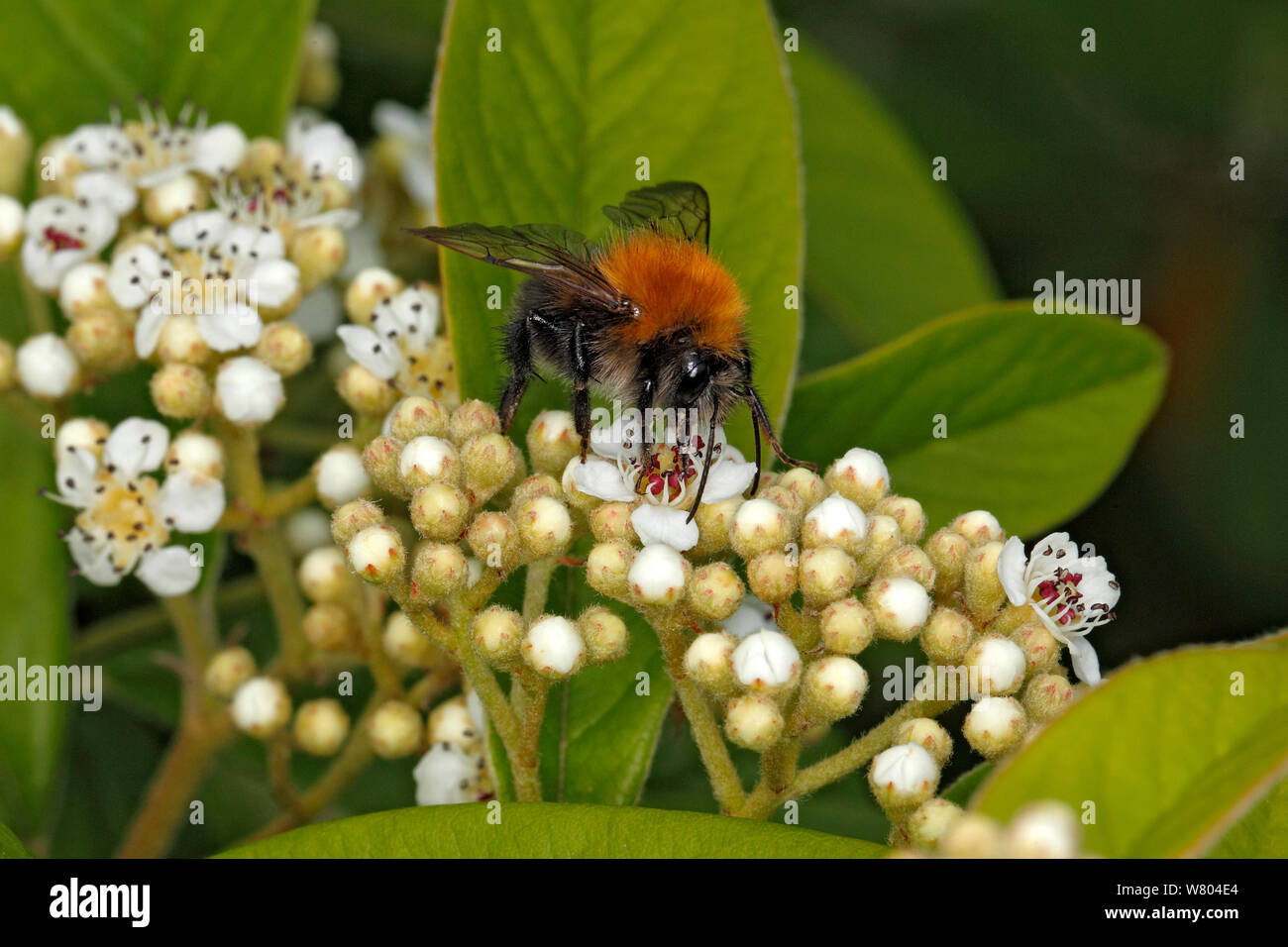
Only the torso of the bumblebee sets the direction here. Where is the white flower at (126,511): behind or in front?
behind

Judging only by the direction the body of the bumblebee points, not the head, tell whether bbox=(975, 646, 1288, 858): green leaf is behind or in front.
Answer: in front

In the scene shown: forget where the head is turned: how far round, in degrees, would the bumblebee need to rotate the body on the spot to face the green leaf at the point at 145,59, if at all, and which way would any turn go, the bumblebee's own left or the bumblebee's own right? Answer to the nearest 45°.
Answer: approximately 180°

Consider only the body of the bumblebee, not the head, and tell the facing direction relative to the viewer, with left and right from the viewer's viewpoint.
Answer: facing the viewer and to the right of the viewer

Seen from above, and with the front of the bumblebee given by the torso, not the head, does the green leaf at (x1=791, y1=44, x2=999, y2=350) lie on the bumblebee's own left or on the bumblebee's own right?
on the bumblebee's own left
